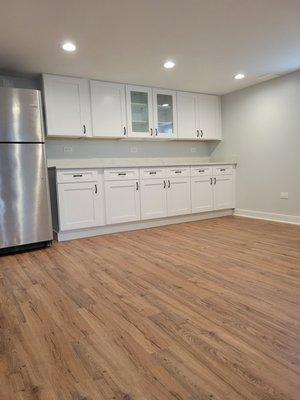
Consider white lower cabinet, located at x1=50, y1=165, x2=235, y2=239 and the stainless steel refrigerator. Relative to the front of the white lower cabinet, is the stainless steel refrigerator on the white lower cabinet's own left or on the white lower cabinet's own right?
on the white lower cabinet's own right

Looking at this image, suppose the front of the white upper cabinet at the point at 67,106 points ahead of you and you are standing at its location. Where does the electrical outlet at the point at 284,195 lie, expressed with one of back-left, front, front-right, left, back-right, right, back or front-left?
left

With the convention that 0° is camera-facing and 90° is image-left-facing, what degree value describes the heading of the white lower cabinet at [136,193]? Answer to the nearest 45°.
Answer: approximately 315°

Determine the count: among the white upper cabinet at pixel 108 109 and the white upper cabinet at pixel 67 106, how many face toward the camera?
2

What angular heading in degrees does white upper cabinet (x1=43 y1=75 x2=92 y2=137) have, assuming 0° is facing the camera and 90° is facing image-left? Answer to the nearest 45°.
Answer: approximately 0°

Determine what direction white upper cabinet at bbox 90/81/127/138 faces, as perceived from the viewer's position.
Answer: facing the viewer

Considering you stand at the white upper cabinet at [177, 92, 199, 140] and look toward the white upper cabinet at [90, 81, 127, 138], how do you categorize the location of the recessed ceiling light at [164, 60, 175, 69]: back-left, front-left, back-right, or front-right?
front-left

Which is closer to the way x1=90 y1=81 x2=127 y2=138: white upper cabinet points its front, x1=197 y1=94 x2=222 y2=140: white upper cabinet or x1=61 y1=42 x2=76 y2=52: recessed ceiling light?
the recessed ceiling light

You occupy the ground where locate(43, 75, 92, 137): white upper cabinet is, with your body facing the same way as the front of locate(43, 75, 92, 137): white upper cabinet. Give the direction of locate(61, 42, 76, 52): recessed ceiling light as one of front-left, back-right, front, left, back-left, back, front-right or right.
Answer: front

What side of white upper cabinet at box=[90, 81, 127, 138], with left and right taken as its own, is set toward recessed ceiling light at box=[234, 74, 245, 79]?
left

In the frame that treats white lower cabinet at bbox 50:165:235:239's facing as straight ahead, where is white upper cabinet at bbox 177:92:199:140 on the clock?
The white upper cabinet is roughly at 9 o'clock from the white lower cabinet.

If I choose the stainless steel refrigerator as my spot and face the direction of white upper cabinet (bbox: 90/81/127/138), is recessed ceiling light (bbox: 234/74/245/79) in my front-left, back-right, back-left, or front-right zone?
front-right

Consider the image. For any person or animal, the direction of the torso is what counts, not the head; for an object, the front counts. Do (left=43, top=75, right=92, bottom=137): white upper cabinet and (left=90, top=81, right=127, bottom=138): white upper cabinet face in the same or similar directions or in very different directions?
same or similar directions
